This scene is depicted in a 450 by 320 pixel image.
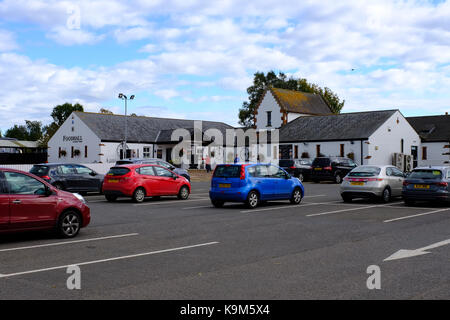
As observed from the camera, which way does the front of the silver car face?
facing away from the viewer and to the right of the viewer

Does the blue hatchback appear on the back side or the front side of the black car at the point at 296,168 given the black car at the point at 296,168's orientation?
on the back side

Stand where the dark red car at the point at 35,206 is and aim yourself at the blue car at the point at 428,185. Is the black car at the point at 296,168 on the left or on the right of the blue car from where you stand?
left

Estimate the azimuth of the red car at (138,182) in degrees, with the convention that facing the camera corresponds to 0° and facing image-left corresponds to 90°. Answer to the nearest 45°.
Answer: approximately 225°

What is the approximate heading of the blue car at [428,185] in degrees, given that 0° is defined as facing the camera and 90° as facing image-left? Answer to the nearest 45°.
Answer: approximately 225°

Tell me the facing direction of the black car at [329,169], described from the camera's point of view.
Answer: facing away from the viewer and to the right of the viewer
